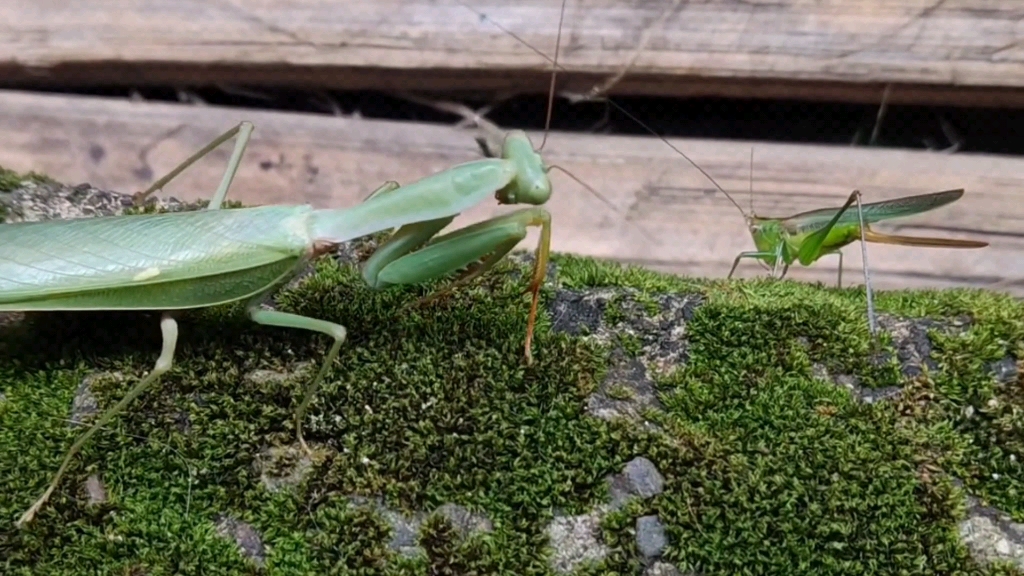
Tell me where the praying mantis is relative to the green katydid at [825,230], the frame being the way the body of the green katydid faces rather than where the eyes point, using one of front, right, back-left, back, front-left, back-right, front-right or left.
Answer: front-left

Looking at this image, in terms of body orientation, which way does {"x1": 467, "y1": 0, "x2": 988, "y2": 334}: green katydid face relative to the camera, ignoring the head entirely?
to the viewer's left

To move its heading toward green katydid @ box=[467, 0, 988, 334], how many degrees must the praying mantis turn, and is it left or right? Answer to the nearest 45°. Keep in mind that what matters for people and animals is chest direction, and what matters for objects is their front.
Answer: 0° — it already faces it

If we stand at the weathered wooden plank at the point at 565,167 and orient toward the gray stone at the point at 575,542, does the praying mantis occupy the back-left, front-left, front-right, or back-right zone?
front-right

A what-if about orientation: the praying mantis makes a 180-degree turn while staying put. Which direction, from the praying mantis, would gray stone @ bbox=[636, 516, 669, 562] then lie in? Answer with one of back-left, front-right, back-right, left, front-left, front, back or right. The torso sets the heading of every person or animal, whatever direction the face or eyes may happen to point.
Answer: back-left

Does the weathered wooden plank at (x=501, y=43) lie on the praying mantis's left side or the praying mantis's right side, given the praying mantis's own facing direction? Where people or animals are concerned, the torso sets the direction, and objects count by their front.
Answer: on its left

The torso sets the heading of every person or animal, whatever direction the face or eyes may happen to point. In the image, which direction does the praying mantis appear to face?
to the viewer's right

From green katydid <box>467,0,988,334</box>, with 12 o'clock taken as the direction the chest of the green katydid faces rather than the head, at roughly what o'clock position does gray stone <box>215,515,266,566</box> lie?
The gray stone is roughly at 10 o'clock from the green katydid.

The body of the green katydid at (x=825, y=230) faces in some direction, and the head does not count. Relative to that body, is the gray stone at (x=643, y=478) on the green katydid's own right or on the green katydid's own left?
on the green katydid's own left

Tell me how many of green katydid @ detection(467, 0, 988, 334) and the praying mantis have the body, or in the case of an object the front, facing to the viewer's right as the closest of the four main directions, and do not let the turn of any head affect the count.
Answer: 1
